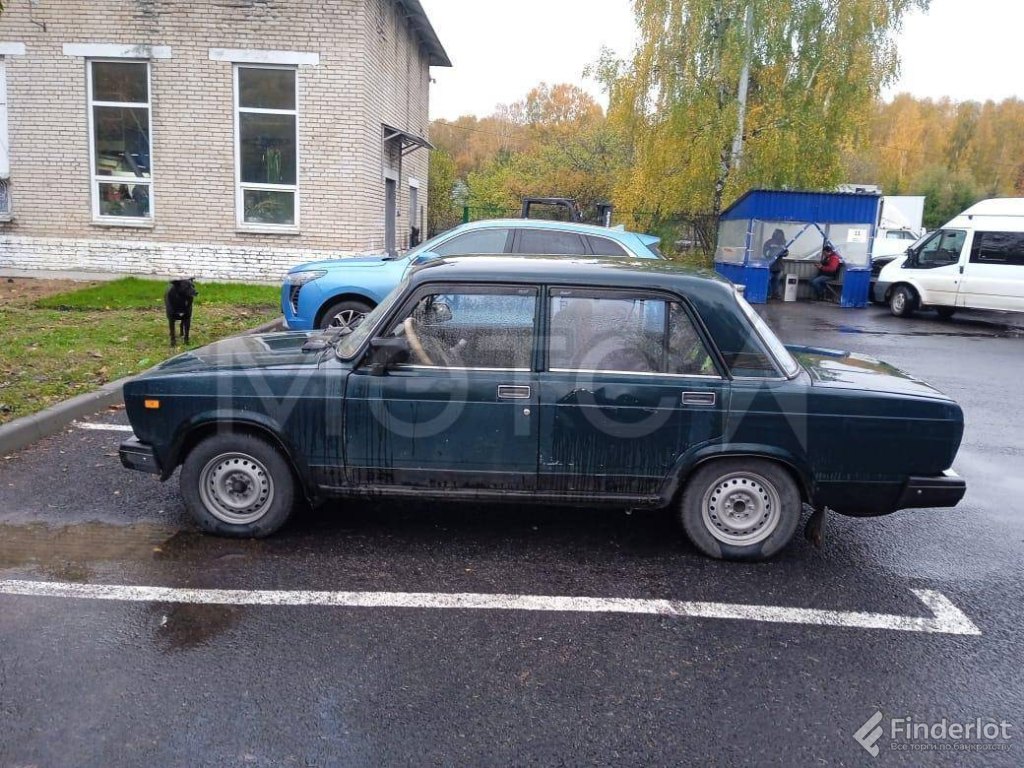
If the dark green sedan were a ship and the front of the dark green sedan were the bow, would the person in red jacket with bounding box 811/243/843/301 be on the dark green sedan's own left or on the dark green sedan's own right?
on the dark green sedan's own right

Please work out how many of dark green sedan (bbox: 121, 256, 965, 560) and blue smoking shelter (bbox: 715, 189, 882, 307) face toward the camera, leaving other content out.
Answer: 1

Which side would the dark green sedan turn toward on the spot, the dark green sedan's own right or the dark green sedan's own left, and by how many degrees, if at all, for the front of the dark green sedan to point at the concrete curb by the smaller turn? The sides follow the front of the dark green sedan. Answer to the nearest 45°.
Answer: approximately 45° to the dark green sedan's own right

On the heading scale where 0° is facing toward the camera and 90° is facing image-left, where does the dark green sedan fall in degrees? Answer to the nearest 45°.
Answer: approximately 90°

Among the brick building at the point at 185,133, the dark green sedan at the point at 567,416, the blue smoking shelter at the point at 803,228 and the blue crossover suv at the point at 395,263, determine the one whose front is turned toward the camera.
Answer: the blue smoking shelter

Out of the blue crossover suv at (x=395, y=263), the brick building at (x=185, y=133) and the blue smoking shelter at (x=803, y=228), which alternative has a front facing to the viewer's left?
the blue crossover suv

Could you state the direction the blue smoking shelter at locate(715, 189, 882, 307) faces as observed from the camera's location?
facing the viewer

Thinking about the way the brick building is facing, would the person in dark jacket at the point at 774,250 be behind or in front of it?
in front

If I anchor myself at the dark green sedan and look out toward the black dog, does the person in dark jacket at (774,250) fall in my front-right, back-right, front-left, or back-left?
front-right

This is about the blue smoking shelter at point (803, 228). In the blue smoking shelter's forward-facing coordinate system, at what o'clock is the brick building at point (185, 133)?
The brick building is roughly at 2 o'clock from the blue smoking shelter.

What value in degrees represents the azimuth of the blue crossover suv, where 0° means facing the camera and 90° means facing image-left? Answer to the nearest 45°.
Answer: approximately 90°
